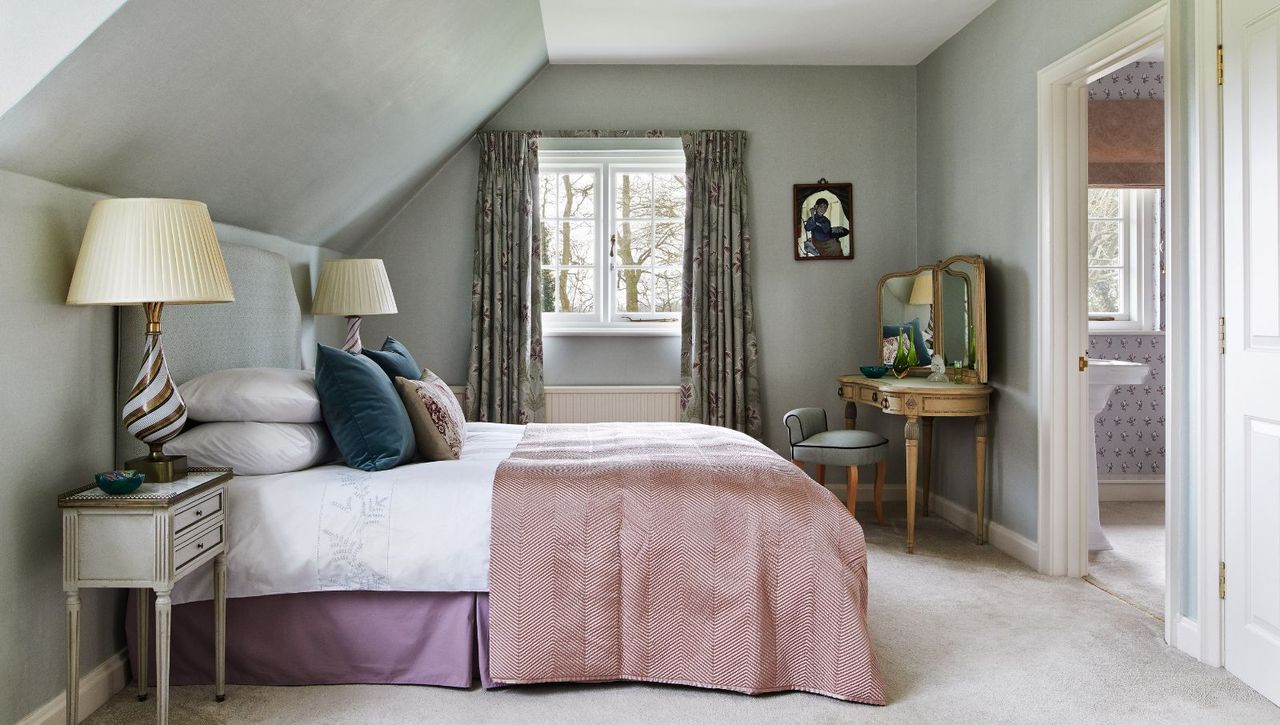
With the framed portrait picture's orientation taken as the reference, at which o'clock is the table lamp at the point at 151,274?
The table lamp is roughly at 1 o'clock from the framed portrait picture.

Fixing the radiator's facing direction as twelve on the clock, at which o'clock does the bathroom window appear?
The bathroom window is roughly at 9 o'clock from the radiator.

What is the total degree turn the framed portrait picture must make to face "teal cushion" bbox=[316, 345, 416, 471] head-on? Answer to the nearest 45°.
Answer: approximately 45° to its right

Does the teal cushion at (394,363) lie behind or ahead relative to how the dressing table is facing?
ahead

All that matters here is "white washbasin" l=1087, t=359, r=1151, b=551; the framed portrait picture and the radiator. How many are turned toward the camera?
2

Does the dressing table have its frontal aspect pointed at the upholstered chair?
yes

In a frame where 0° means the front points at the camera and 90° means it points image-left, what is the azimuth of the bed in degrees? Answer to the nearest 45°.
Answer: approximately 270°

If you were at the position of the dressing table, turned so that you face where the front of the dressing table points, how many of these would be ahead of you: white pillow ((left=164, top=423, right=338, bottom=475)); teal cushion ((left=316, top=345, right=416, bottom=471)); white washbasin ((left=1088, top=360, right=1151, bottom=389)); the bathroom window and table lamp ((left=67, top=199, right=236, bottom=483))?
3

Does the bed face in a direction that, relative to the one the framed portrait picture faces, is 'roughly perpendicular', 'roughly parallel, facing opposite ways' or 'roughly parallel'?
roughly perpendicular

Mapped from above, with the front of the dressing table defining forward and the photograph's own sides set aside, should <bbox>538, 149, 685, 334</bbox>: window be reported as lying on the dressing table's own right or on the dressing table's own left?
on the dressing table's own right
